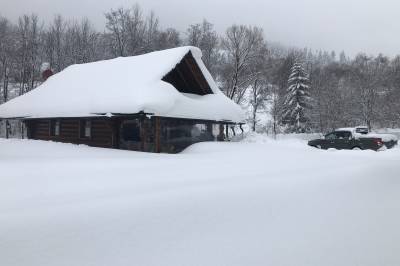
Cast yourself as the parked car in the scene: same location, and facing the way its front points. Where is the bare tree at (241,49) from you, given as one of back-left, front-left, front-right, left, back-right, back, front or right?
front

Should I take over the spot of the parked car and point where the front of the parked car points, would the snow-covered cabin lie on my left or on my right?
on my left

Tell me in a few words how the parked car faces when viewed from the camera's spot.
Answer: facing away from the viewer and to the left of the viewer

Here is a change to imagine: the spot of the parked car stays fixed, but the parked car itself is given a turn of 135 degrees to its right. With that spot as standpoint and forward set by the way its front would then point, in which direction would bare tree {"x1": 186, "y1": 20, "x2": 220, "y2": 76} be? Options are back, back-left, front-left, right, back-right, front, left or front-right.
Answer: back-left
